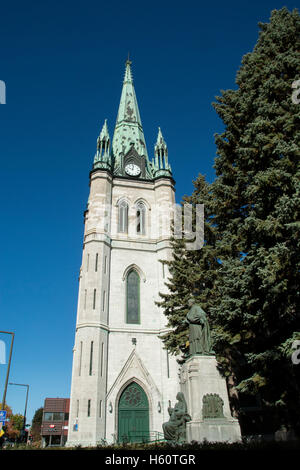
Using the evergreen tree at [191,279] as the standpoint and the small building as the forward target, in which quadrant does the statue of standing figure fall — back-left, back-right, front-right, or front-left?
back-left

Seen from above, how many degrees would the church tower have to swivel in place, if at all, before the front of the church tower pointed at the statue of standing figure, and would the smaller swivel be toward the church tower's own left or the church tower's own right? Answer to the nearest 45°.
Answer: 0° — it already faces it

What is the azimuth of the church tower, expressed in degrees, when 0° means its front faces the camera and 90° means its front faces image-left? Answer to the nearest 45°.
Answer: approximately 0°

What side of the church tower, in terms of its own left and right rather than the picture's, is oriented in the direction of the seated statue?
front
